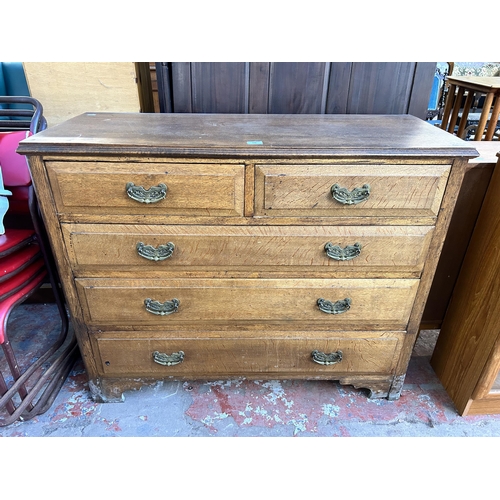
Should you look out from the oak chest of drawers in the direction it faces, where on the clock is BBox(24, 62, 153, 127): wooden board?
The wooden board is roughly at 5 o'clock from the oak chest of drawers.

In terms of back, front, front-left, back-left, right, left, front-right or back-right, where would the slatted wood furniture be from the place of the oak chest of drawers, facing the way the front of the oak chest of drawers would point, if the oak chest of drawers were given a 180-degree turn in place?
front-right

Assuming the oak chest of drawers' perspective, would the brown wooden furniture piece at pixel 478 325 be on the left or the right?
on its left

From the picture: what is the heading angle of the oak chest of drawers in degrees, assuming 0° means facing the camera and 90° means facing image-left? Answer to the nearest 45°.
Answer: approximately 0°
